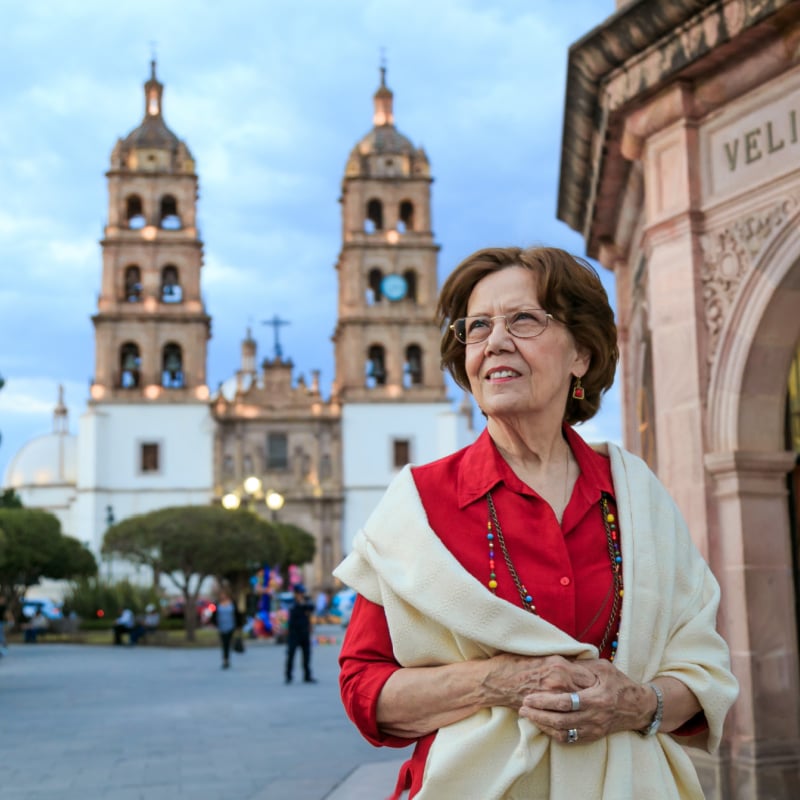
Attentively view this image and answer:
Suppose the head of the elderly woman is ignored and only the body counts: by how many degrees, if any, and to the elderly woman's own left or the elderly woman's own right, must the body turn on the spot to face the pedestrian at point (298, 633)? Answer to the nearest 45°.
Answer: approximately 180°

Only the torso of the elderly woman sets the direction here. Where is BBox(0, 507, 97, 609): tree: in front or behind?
behind

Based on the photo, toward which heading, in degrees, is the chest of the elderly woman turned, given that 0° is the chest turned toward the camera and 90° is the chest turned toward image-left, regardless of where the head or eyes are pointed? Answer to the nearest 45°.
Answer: approximately 0°

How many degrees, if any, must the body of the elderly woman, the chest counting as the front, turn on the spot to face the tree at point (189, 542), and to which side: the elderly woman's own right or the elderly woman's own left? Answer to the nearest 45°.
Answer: approximately 180°

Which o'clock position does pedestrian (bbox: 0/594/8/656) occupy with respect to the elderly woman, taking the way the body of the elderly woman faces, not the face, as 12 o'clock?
The pedestrian is roughly at 5 o'clock from the elderly woman.
